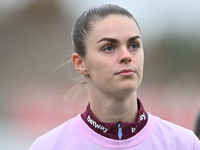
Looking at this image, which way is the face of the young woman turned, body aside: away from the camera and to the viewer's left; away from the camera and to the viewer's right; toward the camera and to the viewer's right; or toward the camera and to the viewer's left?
toward the camera and to the viewer's right

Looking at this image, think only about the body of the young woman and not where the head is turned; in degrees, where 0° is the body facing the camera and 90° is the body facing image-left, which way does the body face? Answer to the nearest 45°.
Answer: approximately 0°
